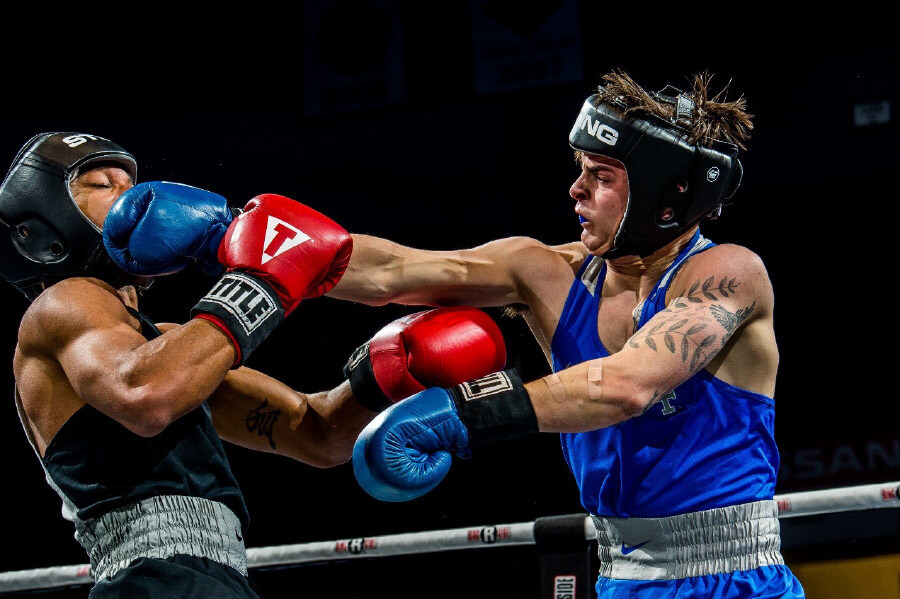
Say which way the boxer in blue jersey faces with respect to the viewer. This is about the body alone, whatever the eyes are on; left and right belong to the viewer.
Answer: facing the viewer and to the left of the viewer

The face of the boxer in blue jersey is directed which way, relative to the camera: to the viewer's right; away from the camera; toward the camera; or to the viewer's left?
to the viewer's left

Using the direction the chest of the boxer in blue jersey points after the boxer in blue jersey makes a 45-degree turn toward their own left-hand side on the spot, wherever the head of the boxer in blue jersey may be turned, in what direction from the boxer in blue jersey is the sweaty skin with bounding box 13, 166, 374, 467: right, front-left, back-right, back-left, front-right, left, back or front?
right
